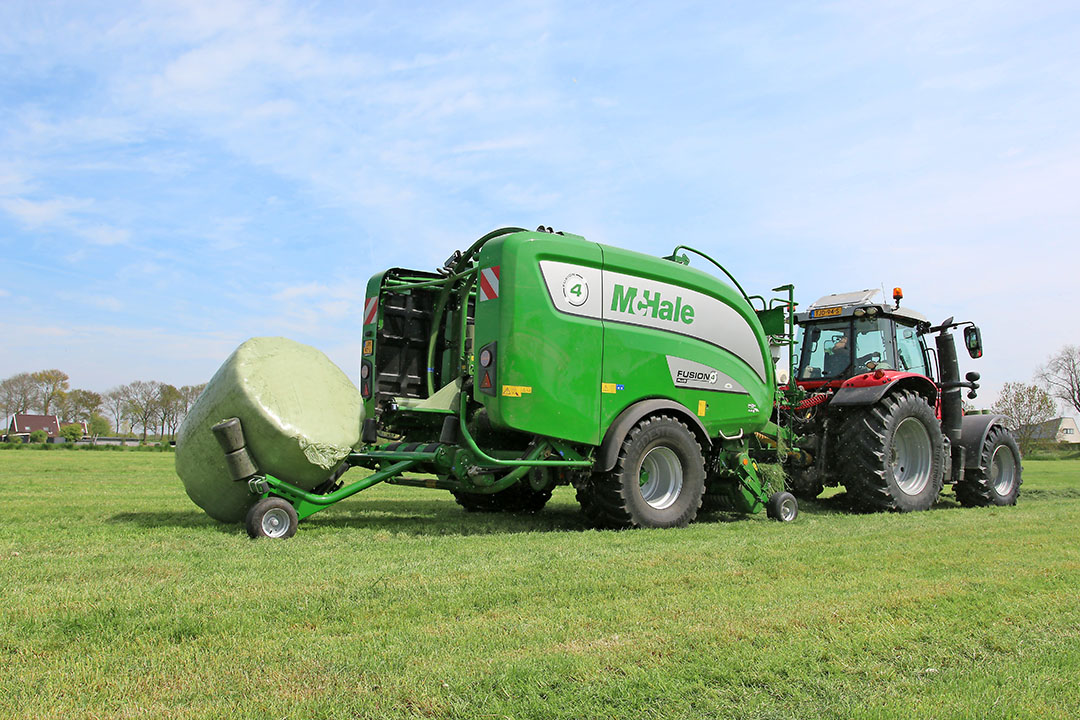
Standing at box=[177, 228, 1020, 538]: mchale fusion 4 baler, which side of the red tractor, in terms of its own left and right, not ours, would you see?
back

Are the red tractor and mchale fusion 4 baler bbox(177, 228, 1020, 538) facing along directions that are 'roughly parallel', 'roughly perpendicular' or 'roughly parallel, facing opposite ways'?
roughly parallel

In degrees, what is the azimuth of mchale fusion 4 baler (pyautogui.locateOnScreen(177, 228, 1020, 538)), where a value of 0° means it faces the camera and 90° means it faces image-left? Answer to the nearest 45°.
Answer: approximately 225°

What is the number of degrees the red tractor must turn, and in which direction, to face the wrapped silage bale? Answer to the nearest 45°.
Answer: approximately 180°

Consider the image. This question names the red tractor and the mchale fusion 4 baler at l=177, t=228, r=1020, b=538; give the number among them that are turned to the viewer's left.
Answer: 0

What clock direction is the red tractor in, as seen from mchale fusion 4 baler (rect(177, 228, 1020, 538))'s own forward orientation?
The red tractor is roughly at 12 o'clock from the mchale fusion 4 baler.

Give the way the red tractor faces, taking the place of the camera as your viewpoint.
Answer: facing away from the viewer and to the right of the viewer

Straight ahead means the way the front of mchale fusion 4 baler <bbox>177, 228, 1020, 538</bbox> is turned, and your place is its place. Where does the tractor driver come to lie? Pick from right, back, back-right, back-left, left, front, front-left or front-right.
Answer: front
